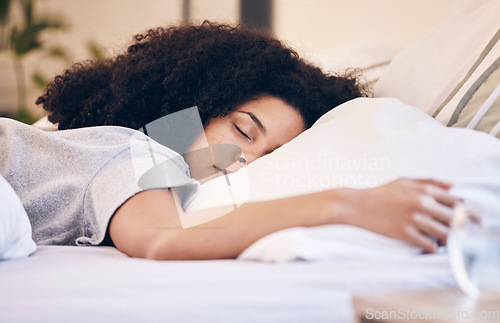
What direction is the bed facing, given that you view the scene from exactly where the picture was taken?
facing to the left of the viewer

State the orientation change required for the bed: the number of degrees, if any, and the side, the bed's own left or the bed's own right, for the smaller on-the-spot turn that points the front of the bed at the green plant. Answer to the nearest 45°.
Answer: approximately 45° to the bed's own right
